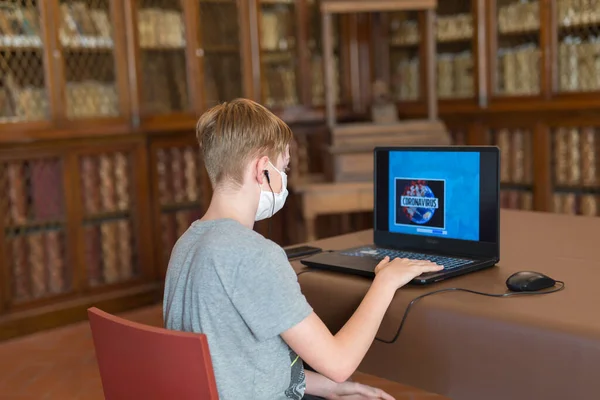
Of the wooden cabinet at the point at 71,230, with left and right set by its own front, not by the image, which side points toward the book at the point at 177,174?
left

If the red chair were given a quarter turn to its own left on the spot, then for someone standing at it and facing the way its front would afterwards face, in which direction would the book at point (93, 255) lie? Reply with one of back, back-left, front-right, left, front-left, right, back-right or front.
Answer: front-right

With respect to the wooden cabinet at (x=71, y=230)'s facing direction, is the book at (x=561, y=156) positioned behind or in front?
in front

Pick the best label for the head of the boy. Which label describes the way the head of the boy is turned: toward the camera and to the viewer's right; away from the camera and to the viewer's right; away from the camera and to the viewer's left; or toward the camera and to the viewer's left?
away from the camera and to the viewer's right

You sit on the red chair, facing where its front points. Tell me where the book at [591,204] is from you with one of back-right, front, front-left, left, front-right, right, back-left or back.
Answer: front

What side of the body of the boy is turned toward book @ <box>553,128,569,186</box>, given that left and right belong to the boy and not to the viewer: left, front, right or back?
front

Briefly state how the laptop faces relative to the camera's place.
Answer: facing the viewer and to the left of the viewer

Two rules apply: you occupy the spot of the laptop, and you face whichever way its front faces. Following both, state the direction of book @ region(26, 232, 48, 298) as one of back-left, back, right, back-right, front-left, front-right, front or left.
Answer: right

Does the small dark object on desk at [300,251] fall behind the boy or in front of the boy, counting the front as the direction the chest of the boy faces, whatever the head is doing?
in front

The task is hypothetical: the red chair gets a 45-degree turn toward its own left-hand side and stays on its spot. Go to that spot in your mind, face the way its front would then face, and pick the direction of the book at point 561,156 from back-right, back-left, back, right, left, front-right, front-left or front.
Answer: front-right

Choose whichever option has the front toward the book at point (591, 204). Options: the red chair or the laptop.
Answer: the red chair

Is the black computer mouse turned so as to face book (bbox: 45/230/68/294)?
no

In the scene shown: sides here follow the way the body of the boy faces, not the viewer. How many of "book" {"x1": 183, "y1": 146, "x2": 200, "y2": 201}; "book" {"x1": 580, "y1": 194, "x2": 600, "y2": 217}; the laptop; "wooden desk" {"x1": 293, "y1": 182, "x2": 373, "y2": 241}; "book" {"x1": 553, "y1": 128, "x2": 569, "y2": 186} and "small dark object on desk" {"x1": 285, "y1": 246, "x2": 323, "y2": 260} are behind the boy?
0

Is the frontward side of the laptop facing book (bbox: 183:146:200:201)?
no

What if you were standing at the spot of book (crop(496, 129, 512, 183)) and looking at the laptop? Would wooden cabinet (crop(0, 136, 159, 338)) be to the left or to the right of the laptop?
right

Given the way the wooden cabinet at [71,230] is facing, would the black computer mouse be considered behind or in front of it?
in front
